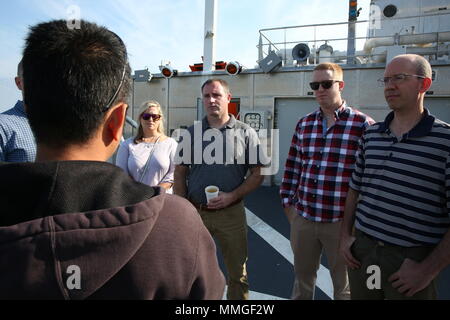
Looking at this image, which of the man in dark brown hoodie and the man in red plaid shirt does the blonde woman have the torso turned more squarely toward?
the man in dark brown hoodie

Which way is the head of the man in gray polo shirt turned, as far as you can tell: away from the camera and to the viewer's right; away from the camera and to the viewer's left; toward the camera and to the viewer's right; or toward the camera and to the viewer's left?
toward the camera and to the viewer's left

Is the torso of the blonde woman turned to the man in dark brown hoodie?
yes

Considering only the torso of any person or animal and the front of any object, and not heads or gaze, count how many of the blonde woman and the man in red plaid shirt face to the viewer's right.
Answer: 0

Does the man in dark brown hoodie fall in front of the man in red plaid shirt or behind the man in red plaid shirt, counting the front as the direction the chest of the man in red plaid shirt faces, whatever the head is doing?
in front

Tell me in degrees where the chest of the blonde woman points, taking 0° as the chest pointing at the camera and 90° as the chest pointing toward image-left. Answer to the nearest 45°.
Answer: approximately 0°

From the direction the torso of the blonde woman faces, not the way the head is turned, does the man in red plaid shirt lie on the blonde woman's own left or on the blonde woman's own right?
on the blonde woman's own left

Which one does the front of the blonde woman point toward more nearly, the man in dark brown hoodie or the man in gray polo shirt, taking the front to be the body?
the man in dark brown hoodie

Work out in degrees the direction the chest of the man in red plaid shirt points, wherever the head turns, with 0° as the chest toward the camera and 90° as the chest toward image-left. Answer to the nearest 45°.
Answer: approximately 45°
